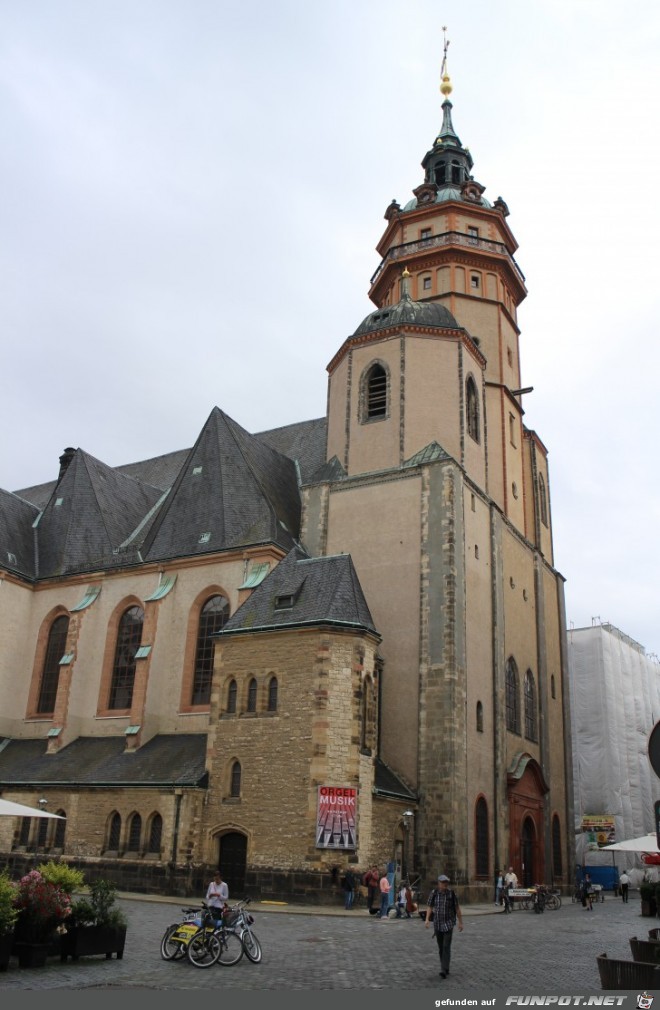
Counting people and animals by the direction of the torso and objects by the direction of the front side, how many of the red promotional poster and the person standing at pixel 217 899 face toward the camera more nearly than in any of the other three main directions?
2

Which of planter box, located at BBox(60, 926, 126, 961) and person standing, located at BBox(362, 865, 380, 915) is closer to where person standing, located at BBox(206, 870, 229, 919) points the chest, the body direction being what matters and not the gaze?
the planter box

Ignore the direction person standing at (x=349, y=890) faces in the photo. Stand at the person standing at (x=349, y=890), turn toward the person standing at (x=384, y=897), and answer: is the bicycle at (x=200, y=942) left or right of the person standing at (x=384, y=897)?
right

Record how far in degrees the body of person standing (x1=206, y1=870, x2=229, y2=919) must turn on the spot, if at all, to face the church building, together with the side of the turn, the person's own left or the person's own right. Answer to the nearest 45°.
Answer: approximately 180°

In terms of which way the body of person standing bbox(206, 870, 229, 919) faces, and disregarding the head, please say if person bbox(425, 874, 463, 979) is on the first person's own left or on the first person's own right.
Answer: on the first person's own left

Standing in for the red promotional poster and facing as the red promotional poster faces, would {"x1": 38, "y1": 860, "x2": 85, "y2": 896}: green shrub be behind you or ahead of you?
ahead

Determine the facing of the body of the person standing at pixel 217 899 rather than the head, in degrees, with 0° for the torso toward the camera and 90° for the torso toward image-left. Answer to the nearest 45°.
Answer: approximately 0°

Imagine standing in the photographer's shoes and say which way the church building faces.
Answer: facing the viewer and to the right of the viewer
